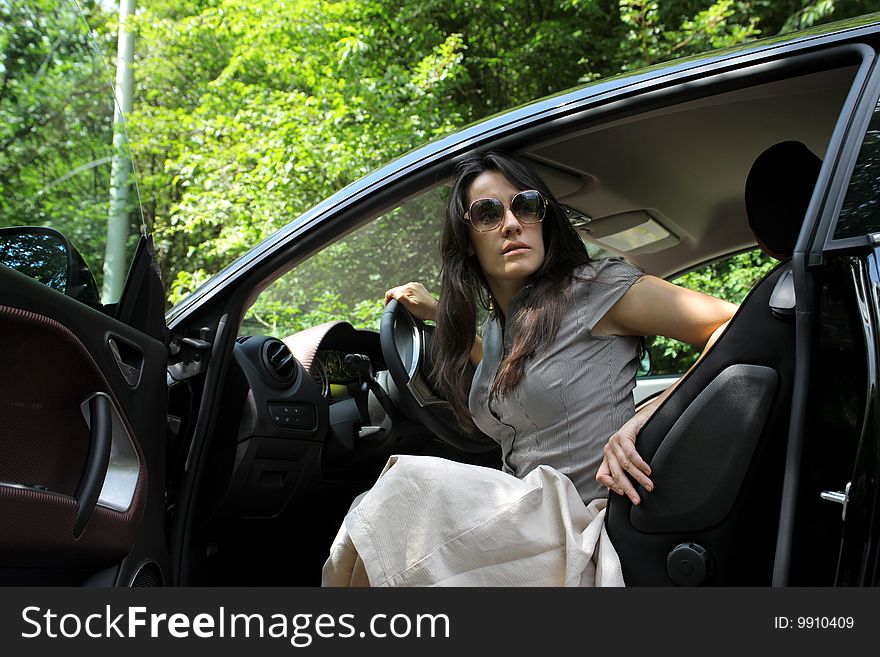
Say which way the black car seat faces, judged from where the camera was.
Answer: facing to the left of the viewer

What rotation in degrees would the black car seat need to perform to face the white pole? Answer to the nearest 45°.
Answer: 0° — it already faces it

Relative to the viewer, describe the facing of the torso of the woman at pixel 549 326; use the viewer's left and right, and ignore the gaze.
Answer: facing the viewer and to the left of the viewer
